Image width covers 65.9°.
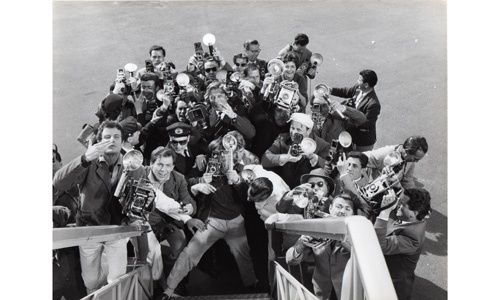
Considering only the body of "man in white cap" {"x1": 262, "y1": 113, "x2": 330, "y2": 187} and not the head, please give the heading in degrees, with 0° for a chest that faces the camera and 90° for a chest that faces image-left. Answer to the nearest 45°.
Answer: approximately 0°

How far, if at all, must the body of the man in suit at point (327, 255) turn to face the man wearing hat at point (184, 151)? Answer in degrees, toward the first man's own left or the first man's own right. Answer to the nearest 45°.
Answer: approximately 90° to the first man's own right

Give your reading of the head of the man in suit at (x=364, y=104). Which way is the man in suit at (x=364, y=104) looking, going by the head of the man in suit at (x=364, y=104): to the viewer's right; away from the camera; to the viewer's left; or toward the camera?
to the viewer's left

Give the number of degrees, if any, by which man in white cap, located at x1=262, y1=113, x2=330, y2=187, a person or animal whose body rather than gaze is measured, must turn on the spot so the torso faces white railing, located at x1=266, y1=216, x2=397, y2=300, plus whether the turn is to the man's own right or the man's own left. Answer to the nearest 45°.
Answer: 0° — they already face it

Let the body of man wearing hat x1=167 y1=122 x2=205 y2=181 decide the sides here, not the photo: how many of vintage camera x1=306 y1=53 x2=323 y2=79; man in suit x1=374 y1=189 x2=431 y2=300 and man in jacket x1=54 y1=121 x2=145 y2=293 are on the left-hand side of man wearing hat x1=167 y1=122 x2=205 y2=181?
2

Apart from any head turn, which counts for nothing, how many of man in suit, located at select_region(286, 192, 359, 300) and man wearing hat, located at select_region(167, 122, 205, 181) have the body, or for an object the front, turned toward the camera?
2

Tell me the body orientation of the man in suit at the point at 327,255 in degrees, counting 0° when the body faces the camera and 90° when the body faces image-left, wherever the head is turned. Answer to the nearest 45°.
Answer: approximately 0°

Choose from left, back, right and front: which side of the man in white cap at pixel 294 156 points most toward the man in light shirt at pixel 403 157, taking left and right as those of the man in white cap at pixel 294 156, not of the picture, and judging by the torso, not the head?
left

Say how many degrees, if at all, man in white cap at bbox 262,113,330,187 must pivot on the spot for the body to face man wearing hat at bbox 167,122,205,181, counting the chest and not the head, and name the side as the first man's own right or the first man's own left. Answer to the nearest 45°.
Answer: approximately 90° to the first man's own right
